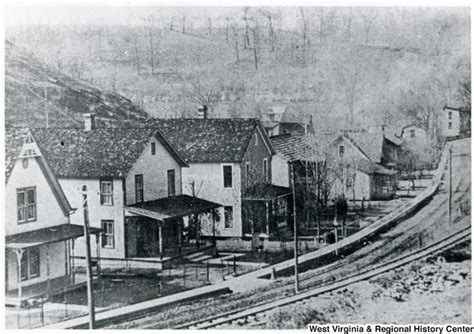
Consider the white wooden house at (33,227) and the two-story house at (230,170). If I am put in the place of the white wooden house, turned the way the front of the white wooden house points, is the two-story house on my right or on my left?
on my left

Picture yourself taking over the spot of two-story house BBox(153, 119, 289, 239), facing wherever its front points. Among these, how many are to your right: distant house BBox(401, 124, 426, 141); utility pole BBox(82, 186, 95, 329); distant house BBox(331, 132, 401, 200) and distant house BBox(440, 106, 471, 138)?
1

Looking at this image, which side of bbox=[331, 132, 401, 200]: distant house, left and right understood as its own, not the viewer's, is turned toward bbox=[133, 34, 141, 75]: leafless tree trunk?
right

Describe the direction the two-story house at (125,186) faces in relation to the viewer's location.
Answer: facing the viewer and to the right of the viewer

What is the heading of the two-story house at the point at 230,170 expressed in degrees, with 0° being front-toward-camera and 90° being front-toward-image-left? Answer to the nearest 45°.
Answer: approximately 315°

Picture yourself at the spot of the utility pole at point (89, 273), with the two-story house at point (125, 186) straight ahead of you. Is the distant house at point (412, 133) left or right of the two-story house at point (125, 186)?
right

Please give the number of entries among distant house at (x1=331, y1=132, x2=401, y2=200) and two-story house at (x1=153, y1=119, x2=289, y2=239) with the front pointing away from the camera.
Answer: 0
